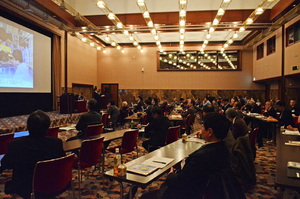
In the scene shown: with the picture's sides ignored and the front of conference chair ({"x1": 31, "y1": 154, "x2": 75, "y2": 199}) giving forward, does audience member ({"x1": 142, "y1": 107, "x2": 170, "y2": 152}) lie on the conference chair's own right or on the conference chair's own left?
on the conference chair's own right

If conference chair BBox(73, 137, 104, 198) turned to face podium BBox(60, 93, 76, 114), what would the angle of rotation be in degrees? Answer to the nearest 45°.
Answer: approximately 45° to its right

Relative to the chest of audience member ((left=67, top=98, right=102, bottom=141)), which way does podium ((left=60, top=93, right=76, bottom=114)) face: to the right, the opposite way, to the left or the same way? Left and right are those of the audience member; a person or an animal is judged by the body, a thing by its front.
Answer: the opposite way

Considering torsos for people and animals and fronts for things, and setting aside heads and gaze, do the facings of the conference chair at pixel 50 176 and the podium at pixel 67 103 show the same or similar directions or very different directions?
very different directions

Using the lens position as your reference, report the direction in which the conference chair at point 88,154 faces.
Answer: facing away from the viewer and to the left of the viewer

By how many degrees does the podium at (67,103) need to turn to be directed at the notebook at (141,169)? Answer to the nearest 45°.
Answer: approximately 45° to its right

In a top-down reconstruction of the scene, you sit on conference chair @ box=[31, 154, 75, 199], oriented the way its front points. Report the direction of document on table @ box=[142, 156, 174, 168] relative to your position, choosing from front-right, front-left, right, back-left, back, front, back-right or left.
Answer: back-right

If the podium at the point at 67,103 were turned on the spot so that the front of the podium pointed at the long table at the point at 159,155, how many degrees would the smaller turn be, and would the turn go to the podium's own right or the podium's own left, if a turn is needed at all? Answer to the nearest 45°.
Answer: approximately 45° to the podium's own right

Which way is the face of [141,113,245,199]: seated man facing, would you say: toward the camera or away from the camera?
away from the camera
